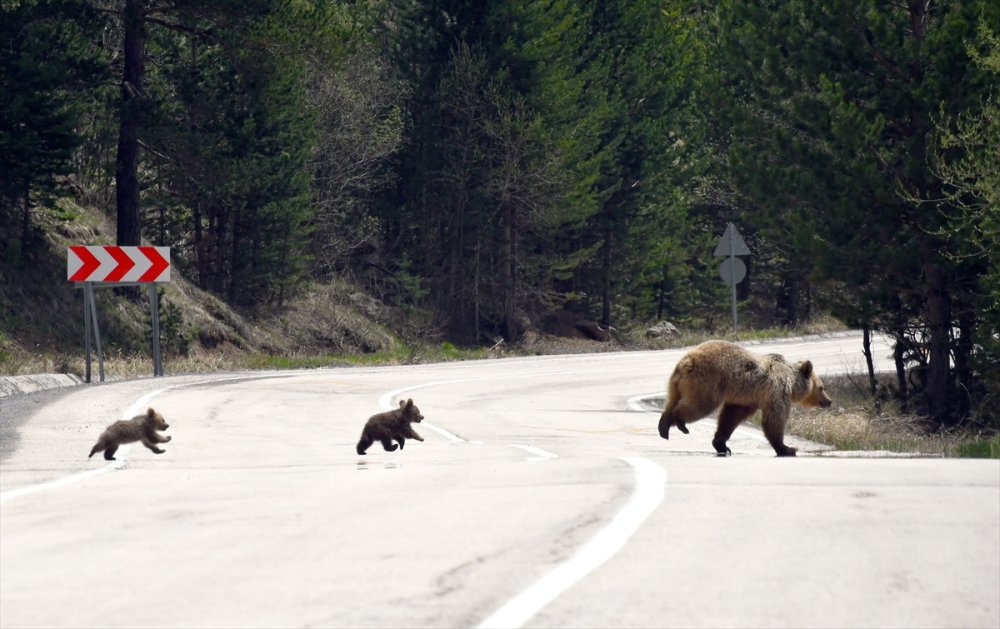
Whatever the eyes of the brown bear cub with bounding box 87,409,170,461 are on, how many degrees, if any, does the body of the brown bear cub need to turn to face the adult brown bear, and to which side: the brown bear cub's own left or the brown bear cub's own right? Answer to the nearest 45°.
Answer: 0° — it already faces it

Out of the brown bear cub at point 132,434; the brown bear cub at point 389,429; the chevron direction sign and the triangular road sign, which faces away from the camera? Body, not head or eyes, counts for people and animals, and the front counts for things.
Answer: the triangular road sign

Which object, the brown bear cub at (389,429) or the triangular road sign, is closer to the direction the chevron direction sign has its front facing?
the brown bear cub

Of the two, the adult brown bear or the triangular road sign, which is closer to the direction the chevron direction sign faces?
the adult brown bear

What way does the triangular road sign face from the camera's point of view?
away from the camera

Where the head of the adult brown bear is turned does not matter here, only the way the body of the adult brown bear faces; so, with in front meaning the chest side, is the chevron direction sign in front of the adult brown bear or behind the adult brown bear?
behind

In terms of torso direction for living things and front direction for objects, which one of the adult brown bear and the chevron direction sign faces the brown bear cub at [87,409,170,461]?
the chevron direction sign

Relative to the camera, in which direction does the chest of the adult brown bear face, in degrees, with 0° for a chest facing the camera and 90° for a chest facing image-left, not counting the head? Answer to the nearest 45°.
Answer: approximately 270°

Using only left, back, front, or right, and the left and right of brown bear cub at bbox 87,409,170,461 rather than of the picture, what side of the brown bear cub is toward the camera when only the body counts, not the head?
right

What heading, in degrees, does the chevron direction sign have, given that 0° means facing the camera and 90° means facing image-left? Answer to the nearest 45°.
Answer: approximately 0°

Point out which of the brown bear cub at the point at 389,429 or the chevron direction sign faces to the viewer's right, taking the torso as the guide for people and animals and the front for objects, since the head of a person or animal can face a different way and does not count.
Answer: the brown bear cub

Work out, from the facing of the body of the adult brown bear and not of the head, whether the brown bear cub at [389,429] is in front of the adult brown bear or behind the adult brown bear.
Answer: behind

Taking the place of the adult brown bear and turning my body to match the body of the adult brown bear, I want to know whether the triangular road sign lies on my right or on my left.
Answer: on my left

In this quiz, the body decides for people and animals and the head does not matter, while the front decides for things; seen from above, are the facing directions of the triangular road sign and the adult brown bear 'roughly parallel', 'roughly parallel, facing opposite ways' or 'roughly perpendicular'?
roughly perpendicular
